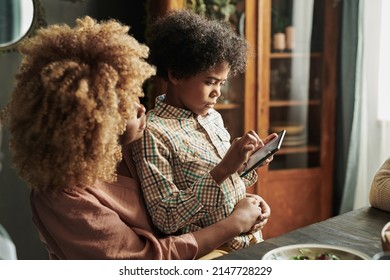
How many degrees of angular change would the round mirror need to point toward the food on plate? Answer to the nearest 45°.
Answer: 0° — it already faces it

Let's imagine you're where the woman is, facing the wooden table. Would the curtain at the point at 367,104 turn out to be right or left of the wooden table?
left

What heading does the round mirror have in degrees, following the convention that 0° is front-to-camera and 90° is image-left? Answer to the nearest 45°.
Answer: approximately 0°

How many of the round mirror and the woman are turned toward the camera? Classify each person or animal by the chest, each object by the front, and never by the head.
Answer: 1

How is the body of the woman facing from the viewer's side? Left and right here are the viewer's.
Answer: facing to the right of the viewer

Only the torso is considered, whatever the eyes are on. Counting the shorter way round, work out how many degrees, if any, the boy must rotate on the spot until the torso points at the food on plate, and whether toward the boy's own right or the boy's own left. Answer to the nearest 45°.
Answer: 0° — they already face it

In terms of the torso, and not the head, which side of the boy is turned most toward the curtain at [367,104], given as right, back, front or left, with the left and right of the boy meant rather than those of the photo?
left

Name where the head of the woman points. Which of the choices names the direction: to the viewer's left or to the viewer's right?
to the viewer's right

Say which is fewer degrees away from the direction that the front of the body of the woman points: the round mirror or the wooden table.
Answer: the wooden table

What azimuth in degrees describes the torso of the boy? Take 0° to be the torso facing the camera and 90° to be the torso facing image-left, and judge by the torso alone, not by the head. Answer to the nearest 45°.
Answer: approximately 315°
